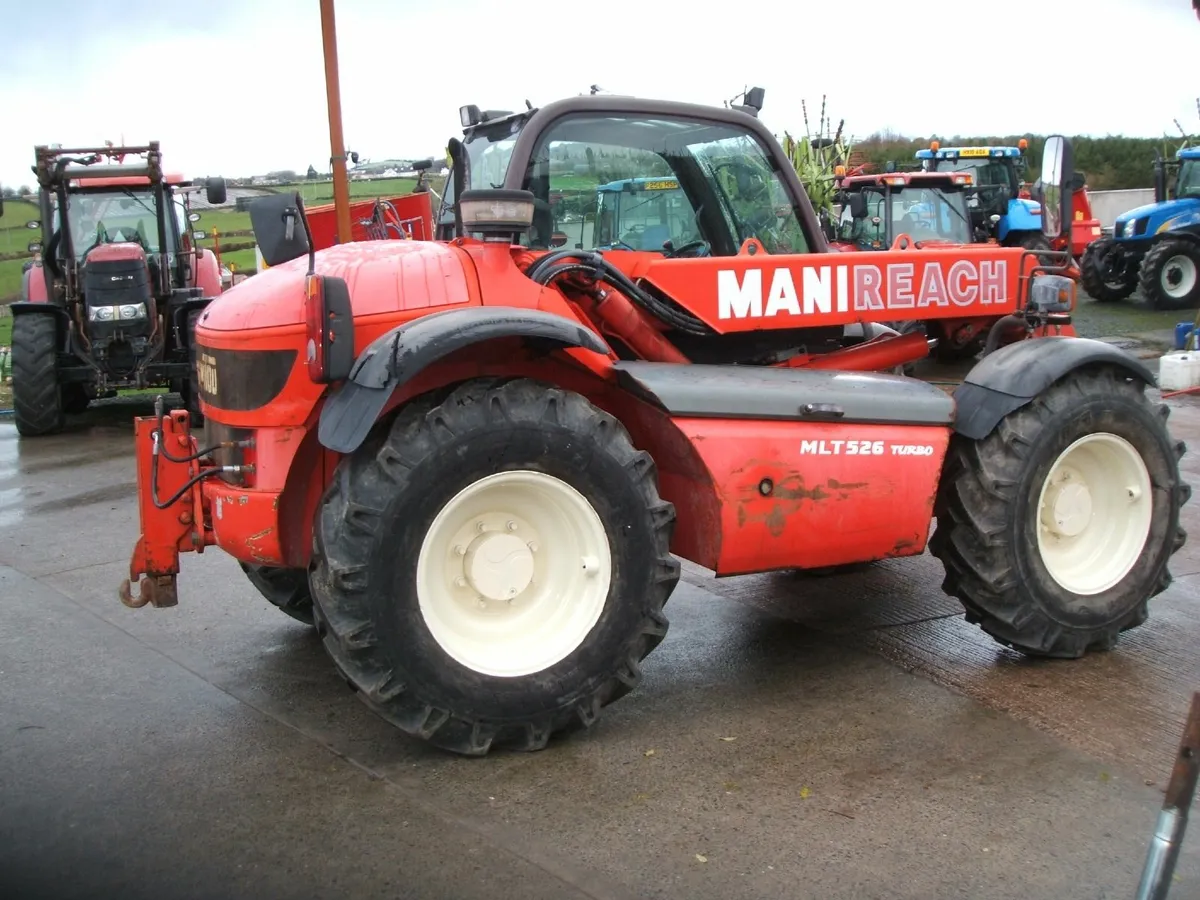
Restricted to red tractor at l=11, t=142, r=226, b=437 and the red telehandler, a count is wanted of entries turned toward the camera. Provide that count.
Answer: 1

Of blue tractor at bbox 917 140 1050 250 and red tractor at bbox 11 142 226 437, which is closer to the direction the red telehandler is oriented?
the blue tractor

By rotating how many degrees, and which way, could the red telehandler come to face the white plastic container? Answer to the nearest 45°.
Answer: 0° — it already faces it

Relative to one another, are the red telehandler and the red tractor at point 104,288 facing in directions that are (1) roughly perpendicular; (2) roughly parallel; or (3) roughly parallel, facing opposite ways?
roughly perpendicular

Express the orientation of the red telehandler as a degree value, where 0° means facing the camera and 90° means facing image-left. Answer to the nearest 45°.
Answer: approximately 225°

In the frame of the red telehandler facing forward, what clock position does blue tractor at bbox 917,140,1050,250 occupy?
The blue tractor is roughly at 11 o'clock from the red telehandler.

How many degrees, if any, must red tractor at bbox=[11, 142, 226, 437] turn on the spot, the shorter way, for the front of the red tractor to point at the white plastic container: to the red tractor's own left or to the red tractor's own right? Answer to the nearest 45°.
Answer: approximately 45° to the red tractor's own left

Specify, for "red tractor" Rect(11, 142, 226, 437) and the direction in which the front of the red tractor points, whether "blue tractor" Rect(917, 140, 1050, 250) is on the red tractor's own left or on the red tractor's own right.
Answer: on the red tractor's own left

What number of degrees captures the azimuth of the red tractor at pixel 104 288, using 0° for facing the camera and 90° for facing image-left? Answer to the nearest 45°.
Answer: approximately 0°

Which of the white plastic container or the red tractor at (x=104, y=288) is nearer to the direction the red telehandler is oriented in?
the white plastic container

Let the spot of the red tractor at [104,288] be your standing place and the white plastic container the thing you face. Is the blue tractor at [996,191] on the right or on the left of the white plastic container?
left

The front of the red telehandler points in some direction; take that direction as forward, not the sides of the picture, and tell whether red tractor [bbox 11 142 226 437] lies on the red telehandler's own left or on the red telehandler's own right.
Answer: on the red telehandler's own left
